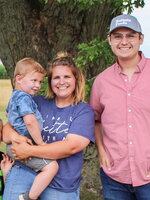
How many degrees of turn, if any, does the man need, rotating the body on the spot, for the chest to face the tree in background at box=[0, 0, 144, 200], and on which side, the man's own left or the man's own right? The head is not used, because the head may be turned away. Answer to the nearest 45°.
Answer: approximately 135° to the man's own right

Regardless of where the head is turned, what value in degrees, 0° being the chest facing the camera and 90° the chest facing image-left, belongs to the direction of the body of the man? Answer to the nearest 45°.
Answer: approximately 0°

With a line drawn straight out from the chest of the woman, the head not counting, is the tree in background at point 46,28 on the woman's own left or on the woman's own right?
on the woman's own right

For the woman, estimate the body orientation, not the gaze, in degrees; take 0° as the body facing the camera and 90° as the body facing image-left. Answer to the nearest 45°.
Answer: approximately 45°

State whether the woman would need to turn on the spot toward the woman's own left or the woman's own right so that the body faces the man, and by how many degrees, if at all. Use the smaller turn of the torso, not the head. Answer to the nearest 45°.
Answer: approximately 135° to the woman's own left

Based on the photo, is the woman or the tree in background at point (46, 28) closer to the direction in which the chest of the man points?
the woman
